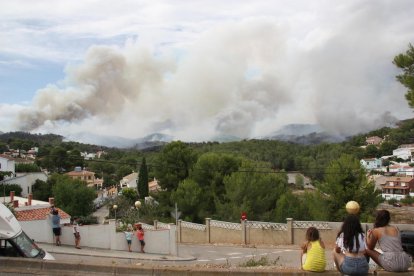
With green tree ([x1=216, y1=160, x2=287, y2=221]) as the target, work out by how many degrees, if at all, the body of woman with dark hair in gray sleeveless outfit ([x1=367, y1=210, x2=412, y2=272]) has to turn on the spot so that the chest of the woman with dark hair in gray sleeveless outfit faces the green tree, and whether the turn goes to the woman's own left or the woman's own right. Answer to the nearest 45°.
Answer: approximately 45° to the woman's own right

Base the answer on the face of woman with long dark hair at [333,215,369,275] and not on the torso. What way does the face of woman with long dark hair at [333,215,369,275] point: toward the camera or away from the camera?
away from the camera

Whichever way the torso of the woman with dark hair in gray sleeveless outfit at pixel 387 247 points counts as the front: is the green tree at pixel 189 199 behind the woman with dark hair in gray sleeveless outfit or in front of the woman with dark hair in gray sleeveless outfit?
in front

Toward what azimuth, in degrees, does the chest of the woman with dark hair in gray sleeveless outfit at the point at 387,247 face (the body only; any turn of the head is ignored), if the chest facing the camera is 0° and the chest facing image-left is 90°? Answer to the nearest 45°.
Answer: approximately 135°

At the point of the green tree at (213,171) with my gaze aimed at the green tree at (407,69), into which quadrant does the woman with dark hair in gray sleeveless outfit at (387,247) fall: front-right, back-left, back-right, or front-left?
front-right

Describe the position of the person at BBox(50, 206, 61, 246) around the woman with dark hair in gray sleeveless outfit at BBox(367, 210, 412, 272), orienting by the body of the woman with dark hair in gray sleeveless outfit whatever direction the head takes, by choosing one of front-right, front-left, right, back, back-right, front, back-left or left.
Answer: front

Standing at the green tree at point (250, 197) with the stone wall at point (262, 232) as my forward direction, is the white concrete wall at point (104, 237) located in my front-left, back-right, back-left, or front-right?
front-right

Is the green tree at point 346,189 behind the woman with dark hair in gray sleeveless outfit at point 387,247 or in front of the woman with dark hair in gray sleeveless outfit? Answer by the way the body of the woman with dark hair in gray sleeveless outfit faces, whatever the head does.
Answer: in front

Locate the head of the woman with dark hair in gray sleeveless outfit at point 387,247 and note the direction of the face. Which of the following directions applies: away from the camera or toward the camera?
away from the camera

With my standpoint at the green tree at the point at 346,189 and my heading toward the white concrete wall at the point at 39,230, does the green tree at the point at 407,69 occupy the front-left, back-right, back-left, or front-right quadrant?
front-left

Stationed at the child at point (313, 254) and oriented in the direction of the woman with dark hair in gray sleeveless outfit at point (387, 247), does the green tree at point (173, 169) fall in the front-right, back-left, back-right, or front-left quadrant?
back-left
